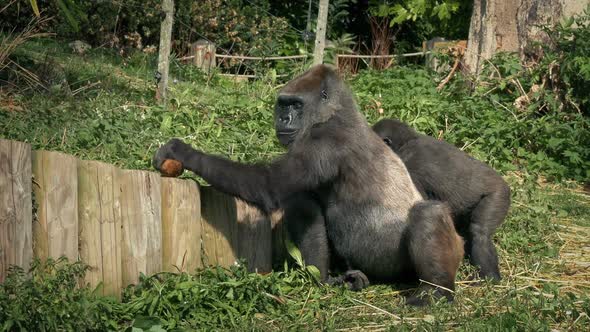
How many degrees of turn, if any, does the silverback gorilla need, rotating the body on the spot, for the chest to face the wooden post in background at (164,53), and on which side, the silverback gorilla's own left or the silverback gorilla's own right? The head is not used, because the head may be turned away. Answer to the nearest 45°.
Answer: approximately 45° to the silverback gorilla's own right

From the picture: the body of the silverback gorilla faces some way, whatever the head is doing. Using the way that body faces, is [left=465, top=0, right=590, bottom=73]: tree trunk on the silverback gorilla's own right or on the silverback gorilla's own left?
on the silverback gorilla's own right

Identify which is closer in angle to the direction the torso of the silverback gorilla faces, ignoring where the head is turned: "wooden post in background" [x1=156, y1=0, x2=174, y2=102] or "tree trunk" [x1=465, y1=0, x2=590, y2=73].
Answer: the wooden post in background

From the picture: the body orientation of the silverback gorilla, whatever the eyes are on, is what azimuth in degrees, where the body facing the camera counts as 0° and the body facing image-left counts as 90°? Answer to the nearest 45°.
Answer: approximately 90°
